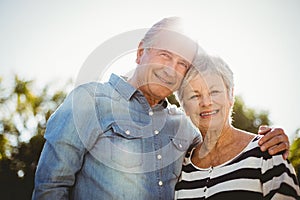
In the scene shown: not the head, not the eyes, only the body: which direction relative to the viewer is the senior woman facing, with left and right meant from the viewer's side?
facing the viewer and to the left of the viewer
